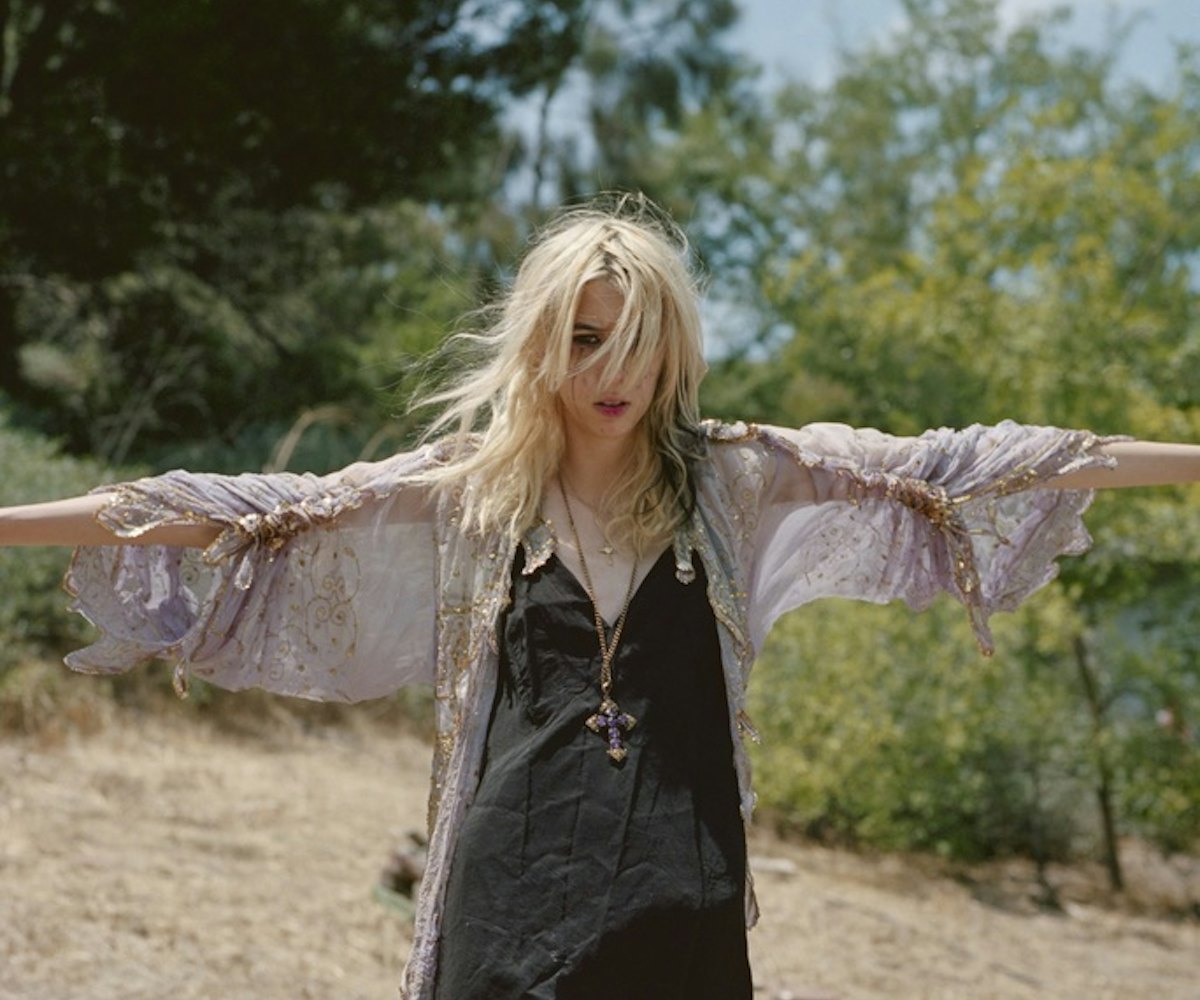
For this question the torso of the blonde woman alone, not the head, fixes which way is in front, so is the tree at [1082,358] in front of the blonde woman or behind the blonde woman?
behind

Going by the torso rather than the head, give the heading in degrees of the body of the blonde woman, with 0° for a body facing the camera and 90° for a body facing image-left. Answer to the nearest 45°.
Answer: approximately 0°
